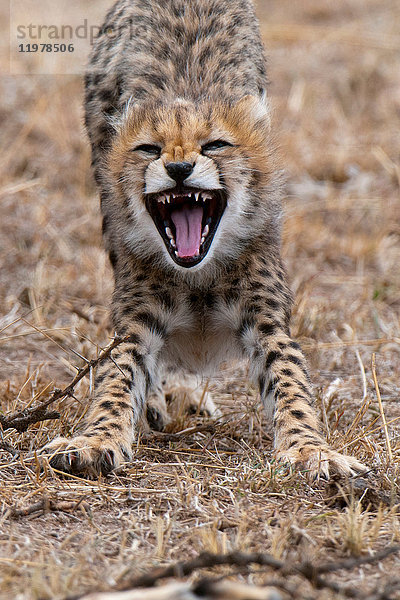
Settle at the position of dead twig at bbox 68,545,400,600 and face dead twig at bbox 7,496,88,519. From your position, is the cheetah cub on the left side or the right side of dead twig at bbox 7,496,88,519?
right

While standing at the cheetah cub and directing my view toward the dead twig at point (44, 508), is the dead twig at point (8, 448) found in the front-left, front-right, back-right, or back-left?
front-right

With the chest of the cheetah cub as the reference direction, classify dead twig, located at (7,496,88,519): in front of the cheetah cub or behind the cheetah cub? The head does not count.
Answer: in front

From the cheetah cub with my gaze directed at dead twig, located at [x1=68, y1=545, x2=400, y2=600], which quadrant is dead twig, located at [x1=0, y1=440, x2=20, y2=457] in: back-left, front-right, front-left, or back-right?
front-right

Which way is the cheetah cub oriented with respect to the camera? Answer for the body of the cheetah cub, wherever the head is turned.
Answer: toward the camera

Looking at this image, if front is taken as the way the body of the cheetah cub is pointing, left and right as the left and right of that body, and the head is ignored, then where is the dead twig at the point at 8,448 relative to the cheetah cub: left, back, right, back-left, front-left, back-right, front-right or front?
front-right

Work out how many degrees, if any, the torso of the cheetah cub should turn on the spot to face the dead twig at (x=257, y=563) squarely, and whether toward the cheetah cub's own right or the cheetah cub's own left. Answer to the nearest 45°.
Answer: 0° — it already faces it
